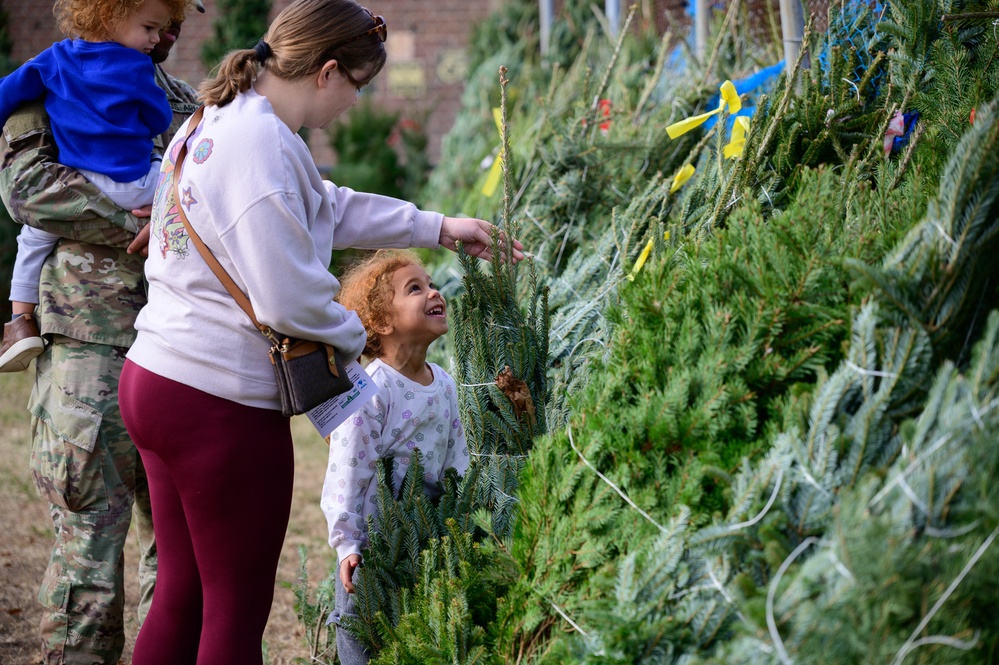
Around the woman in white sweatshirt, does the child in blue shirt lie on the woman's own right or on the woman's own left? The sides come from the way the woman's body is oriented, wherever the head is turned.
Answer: on the woman's own left

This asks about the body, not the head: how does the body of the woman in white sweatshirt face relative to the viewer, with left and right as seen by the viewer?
facing away from the viewer and to the right of the viewer

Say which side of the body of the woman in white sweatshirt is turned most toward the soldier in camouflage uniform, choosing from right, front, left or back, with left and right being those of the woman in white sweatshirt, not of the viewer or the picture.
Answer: left

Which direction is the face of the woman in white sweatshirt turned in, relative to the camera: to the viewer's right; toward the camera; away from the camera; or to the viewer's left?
to the viewer's right

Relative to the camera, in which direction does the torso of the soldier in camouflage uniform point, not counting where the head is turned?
to the viewer's right
